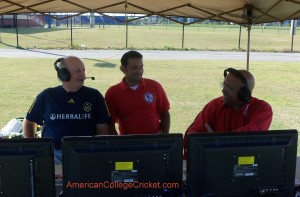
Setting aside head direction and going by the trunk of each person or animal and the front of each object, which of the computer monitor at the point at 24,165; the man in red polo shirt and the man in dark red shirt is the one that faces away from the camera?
the computer monitor

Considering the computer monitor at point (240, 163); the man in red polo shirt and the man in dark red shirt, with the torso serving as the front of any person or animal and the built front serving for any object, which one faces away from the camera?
the computer monitor

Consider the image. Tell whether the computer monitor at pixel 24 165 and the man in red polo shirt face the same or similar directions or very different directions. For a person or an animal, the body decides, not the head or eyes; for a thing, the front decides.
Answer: very different directions

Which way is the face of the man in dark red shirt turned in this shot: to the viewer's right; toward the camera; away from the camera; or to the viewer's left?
to the viewer's left

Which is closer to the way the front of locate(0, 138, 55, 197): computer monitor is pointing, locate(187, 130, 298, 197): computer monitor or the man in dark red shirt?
the man in dark red shirt

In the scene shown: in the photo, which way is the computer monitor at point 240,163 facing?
away from the camera

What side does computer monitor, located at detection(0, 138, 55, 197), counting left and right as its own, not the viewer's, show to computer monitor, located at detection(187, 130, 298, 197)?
right

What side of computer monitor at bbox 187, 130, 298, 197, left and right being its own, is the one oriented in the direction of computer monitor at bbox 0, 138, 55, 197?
left

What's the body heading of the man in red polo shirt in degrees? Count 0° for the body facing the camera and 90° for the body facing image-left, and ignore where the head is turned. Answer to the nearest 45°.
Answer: approximately 0°

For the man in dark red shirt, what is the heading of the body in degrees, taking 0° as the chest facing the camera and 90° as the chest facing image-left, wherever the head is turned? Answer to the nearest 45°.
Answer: approximately 45°
